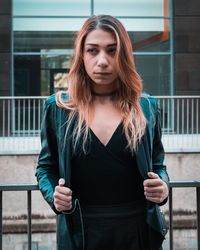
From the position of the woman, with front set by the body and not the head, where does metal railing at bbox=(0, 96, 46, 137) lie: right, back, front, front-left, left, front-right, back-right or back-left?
back

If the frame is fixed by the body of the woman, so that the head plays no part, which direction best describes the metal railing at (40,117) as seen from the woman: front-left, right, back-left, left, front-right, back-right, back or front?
back

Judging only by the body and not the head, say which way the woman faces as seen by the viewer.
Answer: toward the camera

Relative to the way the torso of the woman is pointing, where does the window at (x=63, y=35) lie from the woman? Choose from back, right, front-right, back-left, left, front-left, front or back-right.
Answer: back
